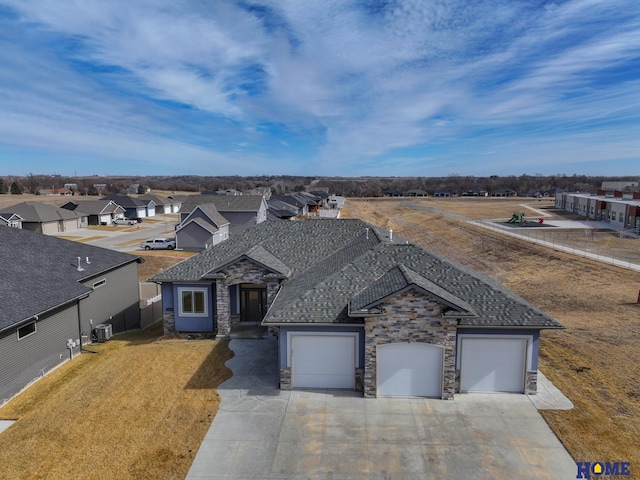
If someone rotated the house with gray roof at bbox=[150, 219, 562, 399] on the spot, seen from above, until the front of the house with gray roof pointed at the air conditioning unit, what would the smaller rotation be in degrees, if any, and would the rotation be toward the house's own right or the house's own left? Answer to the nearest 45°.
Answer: approximately 90° to the house's own right

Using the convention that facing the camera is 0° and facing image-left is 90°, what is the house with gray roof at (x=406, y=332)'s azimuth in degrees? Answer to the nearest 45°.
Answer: approximately 0°

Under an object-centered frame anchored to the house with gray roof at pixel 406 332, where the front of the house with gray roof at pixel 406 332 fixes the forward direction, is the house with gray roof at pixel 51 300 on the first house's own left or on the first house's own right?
on the first house's own right
